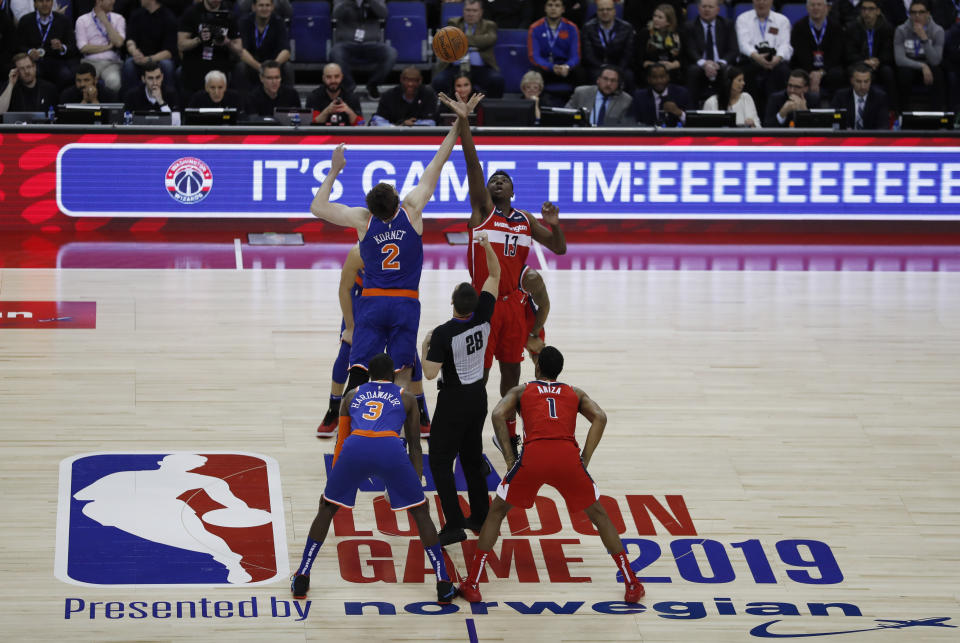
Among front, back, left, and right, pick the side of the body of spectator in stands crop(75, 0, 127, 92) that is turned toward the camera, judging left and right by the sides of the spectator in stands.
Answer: front

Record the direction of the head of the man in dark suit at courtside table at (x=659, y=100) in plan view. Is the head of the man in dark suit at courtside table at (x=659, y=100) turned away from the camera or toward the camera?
toward the camera

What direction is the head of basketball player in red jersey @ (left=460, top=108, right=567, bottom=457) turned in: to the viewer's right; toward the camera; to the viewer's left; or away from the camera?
toward the camera

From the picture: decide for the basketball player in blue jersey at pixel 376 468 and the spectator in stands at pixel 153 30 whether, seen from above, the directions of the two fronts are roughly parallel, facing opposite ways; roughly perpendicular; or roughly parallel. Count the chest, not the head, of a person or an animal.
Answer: roughly parallel, facing opposite ways

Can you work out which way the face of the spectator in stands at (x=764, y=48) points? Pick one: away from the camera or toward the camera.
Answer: toward the camera

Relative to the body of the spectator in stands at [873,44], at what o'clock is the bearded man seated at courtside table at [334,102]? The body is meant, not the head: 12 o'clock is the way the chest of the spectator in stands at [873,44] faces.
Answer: the bearded man seated at courtside table at [334,102] is roughly at 2 o'clock from the spectator in stands at [873,44].

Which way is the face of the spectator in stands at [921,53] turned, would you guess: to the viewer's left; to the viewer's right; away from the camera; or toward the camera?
toward the camera

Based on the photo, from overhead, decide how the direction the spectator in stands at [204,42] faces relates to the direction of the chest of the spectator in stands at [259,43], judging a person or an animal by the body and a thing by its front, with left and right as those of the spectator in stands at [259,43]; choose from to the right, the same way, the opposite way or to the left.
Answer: the same way

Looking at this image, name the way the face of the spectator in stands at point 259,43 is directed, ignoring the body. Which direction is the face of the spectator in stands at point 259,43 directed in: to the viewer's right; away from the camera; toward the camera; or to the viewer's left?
toward the camera

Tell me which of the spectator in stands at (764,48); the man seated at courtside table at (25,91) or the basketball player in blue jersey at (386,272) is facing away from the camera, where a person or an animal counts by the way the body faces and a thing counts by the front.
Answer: the basketball player in blue jersey

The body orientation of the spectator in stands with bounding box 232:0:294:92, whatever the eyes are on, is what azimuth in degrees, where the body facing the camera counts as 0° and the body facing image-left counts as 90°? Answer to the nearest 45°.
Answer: approximately 0°

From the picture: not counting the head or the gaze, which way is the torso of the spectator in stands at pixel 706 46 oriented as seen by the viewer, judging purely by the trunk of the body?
toward the camera

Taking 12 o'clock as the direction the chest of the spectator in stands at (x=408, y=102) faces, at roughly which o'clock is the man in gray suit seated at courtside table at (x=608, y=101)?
the man in gray suit seated at courtside table at (x=608, y=101) is roughly at 9 o'clock from the spectator in stands at (x=408, y=102).

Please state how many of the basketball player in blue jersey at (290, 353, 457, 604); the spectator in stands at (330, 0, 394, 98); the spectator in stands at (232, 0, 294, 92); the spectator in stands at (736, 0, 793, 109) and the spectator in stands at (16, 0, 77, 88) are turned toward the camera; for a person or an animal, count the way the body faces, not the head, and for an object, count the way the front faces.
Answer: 4

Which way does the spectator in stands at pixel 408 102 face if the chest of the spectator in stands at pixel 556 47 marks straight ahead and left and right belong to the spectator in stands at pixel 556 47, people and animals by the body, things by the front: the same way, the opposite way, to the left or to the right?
the same way

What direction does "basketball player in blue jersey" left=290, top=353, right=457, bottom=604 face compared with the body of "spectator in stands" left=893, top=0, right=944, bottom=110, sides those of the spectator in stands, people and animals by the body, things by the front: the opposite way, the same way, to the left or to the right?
the opposite way

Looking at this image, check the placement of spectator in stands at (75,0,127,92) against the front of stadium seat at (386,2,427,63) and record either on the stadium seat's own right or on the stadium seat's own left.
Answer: on the stadium seat's own right

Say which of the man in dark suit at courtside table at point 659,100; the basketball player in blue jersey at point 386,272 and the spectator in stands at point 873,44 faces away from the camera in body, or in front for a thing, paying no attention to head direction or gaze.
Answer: the basketball player in blue jersey

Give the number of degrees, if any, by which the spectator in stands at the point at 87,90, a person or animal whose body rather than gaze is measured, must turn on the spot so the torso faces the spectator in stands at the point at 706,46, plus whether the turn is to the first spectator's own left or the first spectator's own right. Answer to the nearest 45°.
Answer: approximately 90° to the first spectator's own left

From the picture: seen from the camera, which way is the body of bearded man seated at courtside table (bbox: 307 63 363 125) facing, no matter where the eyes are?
toward the camera

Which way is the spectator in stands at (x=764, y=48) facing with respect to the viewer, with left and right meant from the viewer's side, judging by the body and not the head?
facing the viewer

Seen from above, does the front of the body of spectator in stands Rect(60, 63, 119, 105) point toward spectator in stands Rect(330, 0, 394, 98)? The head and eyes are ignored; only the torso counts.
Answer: no

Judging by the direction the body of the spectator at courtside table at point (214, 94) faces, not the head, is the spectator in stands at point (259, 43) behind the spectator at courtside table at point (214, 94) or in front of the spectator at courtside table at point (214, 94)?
behind

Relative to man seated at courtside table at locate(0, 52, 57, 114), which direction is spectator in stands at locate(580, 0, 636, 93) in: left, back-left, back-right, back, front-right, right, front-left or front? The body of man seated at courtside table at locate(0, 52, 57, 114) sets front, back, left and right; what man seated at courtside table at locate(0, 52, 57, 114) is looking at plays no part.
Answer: left
